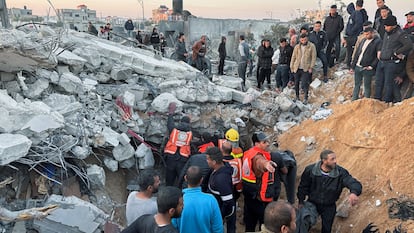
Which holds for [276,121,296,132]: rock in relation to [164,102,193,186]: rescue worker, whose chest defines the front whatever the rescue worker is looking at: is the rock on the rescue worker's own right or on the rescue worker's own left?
on the rescue worker's own right

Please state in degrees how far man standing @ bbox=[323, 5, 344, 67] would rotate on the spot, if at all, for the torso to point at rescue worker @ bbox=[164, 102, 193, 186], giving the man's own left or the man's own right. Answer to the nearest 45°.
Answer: approximately 45° to the man's own right

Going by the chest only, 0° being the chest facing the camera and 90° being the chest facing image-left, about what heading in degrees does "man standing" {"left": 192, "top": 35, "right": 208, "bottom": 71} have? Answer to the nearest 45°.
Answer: approximately 315°

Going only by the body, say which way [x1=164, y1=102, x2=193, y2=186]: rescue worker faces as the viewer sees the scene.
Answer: away from the camera

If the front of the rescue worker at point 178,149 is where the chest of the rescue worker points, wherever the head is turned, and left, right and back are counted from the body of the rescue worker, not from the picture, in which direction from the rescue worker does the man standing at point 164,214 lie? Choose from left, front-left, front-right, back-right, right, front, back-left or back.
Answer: back

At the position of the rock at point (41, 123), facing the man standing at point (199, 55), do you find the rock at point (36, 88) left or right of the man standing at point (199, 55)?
left

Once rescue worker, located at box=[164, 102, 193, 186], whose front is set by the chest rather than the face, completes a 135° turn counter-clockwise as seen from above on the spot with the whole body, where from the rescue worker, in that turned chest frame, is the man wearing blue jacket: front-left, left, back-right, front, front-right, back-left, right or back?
front-left

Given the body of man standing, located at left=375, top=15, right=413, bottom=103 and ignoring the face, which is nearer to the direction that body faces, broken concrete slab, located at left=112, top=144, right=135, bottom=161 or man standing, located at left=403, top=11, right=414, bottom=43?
the broken concrete slab

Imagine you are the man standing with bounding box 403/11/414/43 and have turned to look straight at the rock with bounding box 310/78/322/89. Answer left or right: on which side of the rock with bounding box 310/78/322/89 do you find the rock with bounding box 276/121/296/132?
left

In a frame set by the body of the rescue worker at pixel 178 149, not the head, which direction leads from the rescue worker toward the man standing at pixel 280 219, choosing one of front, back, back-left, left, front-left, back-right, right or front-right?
back
